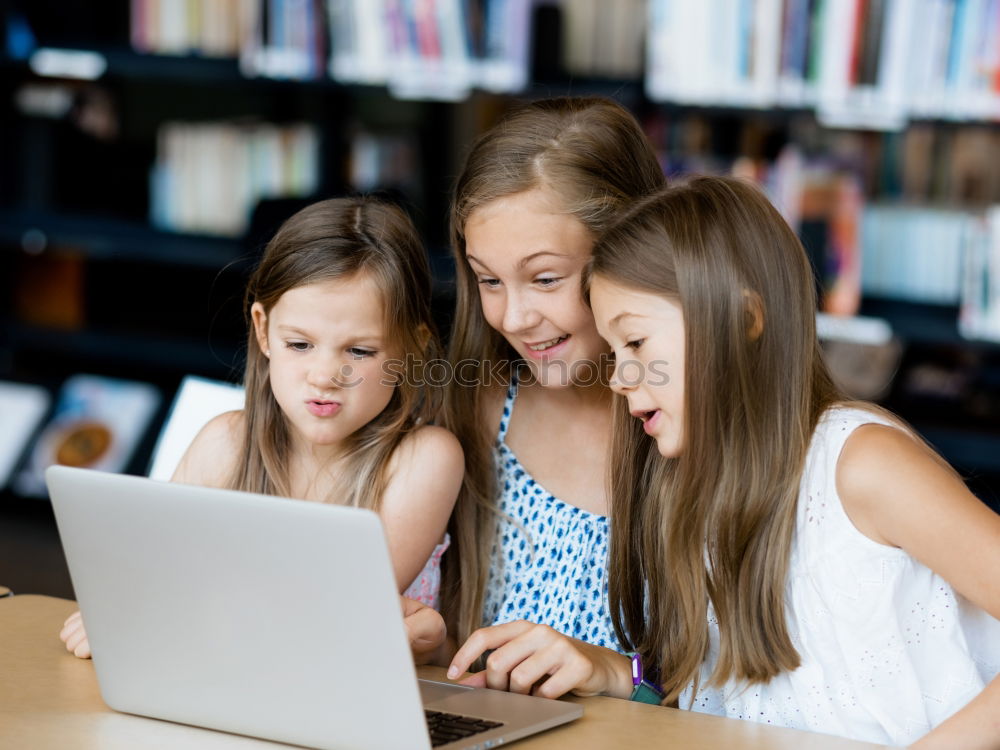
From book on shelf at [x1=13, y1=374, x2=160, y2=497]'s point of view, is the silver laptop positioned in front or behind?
in front

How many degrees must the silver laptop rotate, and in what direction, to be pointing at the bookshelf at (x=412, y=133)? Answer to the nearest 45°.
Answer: approximately 45° to its left

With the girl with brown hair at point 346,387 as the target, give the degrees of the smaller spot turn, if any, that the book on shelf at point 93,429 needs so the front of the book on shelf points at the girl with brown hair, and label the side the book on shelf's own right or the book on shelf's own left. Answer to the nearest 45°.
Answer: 0° — it already faces them

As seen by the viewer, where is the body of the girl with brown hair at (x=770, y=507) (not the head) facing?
to the viewer's left

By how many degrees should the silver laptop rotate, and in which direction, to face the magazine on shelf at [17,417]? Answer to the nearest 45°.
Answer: approximately 45° to its left

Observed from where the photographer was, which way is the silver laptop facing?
facing away from the viewer and to the right of the viewer
